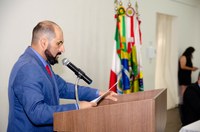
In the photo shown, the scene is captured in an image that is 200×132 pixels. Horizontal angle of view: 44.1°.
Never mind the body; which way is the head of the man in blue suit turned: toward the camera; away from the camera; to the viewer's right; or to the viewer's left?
to the viewer's right

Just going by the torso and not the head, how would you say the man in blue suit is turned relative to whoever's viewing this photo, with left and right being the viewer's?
facing to the right of the viewer

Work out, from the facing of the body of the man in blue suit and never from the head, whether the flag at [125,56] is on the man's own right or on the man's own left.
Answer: on the man's own left

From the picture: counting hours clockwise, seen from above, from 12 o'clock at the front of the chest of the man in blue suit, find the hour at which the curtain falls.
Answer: The curtain is roughly at 10 o'clock from the man in blue suit.

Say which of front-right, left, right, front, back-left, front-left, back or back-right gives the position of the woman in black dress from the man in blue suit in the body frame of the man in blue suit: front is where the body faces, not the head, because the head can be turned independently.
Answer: front-left
